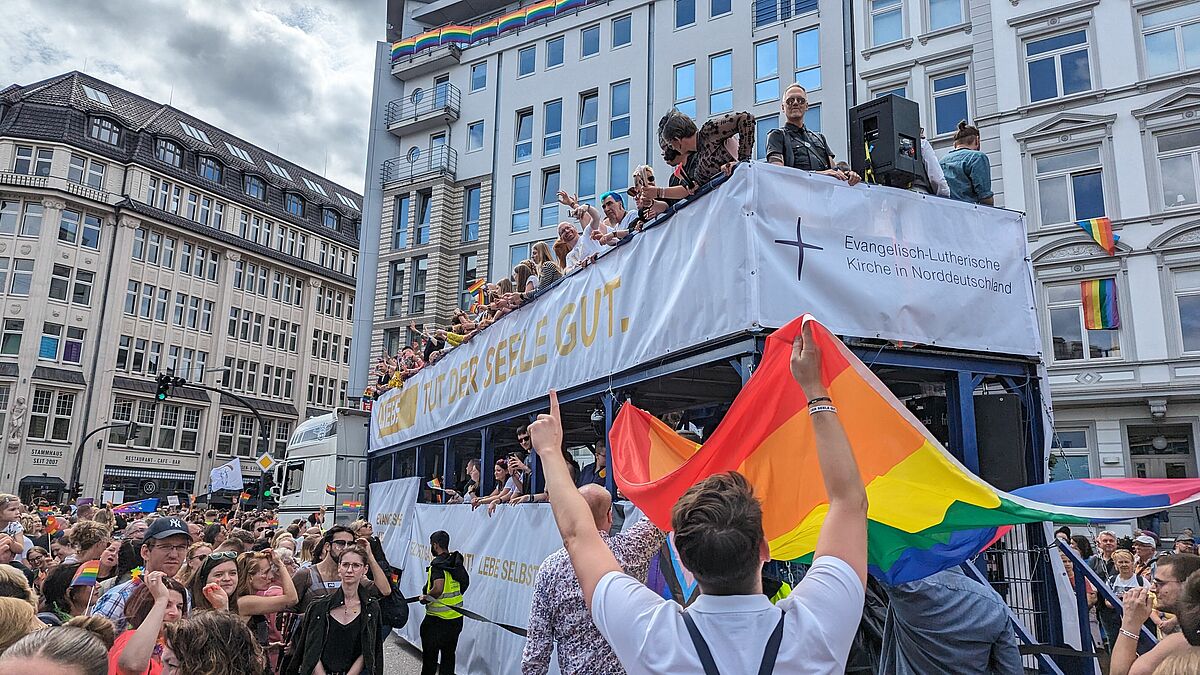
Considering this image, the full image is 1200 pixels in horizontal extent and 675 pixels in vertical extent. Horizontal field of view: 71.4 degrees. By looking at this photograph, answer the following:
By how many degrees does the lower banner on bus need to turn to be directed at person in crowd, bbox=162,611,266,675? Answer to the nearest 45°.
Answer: approximately 45° to its left

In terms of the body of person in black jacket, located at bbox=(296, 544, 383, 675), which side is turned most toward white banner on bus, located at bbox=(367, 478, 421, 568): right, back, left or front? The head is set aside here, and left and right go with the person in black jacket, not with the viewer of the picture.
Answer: back

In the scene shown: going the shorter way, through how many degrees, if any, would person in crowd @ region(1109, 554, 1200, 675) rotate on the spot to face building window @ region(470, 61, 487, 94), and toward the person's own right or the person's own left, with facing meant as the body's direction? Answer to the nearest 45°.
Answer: approximately 45° to the person's own right

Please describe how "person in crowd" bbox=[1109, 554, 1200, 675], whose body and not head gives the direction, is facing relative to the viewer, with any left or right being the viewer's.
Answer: facing to the left of the viewer

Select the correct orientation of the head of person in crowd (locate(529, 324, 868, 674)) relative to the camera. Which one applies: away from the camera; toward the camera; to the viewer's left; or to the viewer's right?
away from the camera

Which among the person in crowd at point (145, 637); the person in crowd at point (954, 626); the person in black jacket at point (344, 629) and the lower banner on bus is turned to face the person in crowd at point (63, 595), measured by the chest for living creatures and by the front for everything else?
the lower banner on bus

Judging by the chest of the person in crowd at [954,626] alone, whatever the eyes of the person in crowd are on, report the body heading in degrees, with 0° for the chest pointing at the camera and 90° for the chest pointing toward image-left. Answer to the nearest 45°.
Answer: approximately 180°

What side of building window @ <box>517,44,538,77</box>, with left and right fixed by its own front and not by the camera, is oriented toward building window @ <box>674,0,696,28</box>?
left

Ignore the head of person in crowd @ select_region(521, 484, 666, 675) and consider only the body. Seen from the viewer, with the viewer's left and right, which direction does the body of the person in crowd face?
facing away from the viewer

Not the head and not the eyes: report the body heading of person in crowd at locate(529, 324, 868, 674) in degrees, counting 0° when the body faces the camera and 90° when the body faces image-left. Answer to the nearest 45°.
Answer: approximately 180°

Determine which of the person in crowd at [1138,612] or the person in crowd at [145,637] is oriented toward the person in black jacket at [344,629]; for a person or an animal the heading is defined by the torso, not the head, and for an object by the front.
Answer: the person in crowd at [1138,612]

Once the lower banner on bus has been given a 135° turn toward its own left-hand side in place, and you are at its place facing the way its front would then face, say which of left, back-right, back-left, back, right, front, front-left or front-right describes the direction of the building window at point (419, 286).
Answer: left

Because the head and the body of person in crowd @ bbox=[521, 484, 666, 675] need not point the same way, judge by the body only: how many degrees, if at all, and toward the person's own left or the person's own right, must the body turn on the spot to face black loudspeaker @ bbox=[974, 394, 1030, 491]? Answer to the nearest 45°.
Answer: approximately 45° to the person's own right

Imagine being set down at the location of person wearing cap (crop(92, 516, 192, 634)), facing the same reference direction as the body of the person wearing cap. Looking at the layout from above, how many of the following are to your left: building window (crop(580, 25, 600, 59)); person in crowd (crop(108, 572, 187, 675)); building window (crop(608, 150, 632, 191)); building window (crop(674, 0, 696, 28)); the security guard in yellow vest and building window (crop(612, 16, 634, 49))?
5
